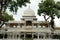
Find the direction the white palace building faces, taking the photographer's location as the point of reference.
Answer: facing the viewer
